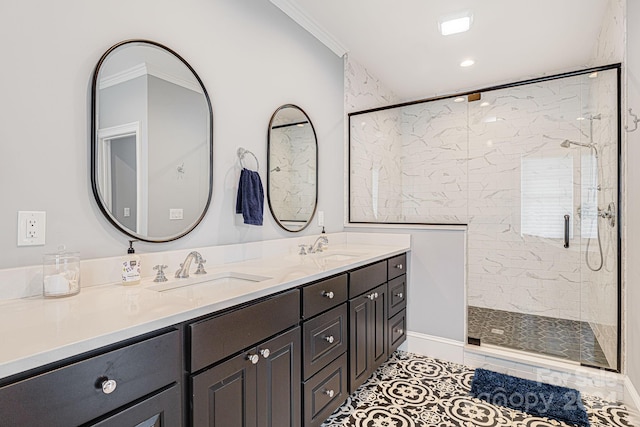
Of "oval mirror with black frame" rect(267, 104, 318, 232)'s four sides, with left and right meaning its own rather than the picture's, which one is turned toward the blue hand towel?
right

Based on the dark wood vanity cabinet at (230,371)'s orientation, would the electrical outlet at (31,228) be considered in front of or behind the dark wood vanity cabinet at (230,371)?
behind

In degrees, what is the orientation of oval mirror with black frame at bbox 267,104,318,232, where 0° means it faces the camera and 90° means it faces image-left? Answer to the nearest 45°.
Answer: approximately 315°

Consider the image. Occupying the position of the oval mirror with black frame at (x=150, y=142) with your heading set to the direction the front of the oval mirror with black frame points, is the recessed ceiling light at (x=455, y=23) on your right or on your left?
on your left

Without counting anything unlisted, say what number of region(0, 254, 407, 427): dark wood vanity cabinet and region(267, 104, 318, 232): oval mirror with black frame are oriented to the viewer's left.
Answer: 0

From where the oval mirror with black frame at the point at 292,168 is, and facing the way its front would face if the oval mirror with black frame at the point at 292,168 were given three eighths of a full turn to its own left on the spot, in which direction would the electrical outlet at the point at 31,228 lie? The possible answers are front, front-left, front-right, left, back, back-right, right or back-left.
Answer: back-left

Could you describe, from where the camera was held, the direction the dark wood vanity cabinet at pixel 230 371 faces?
facing the viewer and to the right of the viewer

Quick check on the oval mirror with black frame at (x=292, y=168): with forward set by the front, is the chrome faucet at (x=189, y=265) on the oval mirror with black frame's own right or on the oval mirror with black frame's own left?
on the oval mirror with black frame's own right

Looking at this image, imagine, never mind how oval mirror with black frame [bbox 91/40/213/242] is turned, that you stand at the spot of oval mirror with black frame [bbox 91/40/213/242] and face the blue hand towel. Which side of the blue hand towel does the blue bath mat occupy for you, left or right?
right

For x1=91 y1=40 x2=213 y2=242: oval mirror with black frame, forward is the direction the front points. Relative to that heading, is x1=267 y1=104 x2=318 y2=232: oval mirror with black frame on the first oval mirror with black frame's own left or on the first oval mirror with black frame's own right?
on the first oval mirror with black frame's own left
